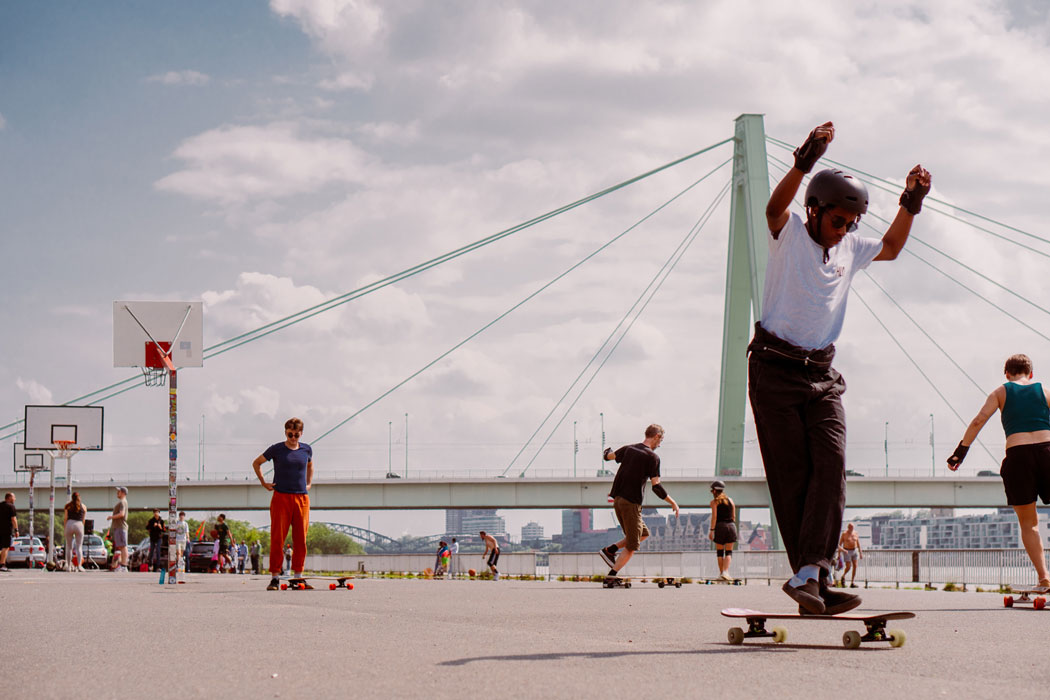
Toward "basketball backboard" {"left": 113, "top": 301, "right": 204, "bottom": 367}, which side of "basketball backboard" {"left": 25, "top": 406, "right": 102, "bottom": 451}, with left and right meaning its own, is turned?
front

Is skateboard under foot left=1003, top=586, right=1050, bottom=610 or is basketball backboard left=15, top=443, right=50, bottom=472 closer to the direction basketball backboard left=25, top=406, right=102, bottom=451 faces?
the skateboard under foot

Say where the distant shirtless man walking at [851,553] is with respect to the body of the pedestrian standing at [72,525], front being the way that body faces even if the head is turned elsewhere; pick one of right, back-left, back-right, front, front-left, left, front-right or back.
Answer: back-right

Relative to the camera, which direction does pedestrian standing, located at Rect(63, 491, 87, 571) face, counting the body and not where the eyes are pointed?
away from the camera

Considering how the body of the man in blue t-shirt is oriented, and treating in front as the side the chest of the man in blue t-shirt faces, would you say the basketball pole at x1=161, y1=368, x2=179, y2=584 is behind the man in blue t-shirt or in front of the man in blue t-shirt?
behind

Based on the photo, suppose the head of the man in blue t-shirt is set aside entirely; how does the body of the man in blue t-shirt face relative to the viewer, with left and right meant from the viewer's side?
facing the viewer

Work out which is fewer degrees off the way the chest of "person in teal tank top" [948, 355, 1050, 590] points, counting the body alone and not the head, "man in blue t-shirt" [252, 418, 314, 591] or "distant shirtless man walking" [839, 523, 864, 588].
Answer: the distant shirtless man walking

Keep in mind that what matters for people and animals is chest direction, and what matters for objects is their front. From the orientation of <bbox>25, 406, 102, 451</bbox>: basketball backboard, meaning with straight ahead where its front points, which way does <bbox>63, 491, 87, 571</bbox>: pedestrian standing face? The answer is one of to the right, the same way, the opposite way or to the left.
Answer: the opposite way

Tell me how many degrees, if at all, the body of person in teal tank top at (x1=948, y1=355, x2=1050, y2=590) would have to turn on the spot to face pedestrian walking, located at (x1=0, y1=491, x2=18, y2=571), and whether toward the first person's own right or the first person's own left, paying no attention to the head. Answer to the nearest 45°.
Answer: approximately 45° to the first person's own left

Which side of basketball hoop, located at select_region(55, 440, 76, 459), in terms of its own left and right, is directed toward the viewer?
front
